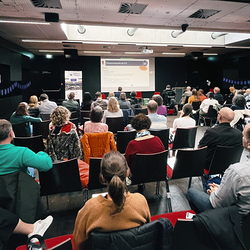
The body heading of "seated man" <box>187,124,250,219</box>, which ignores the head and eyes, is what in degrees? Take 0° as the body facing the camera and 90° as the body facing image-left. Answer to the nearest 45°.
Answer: approximately 135°

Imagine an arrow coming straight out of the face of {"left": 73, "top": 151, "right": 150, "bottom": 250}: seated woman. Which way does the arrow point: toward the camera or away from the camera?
away from the camera

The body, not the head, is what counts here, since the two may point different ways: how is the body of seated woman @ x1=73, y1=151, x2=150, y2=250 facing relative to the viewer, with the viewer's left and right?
facing away from the viewer

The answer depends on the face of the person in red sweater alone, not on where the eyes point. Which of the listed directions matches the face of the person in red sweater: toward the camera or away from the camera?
away from the camera

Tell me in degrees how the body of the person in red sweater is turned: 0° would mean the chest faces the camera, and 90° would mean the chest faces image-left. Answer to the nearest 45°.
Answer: approximately 180°

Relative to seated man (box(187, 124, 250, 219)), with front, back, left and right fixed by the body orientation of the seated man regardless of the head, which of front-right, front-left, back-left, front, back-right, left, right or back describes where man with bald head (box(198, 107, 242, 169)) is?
front-right

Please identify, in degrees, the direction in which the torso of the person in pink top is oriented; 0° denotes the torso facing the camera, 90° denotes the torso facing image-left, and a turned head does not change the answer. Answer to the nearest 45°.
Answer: approximately 180°
